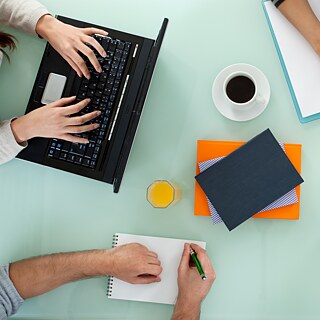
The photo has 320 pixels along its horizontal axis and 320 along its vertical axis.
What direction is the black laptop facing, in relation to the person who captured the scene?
facing to the left of the viewer

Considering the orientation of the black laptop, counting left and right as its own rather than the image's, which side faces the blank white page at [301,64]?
back
